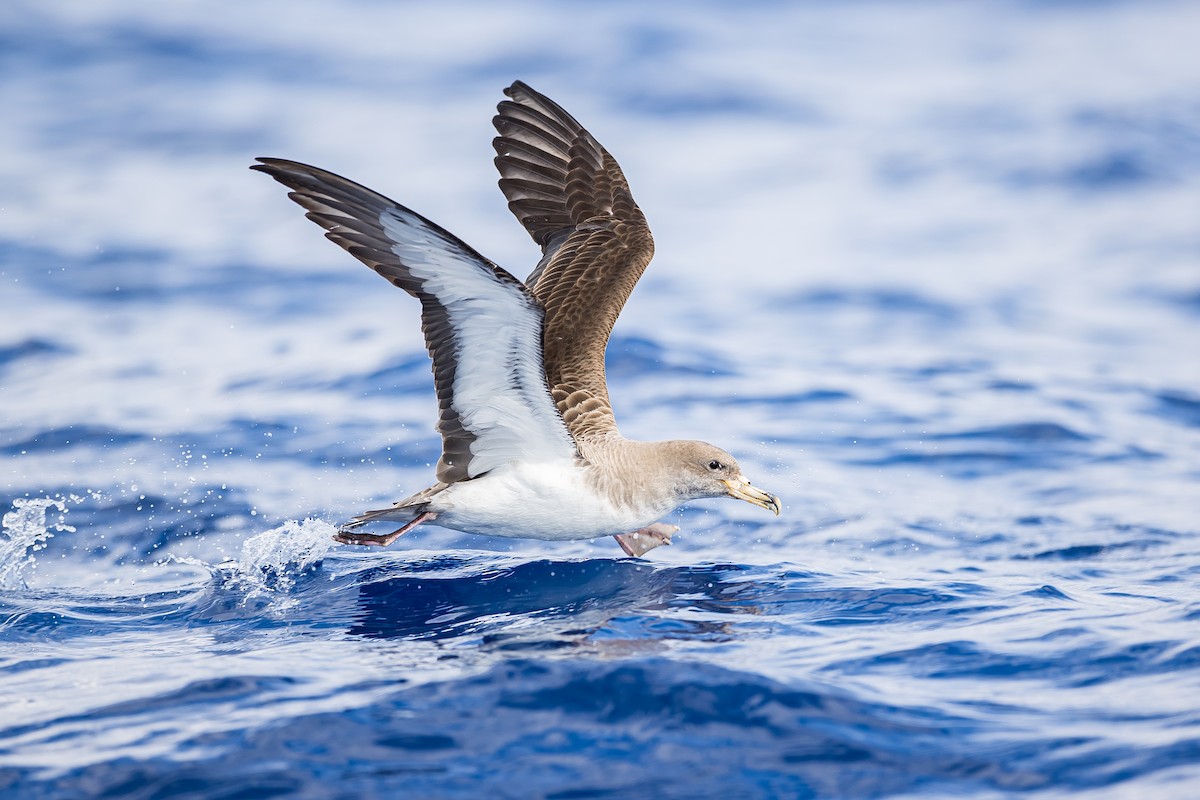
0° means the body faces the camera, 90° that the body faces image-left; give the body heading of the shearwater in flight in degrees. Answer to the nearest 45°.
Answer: approximately 270°

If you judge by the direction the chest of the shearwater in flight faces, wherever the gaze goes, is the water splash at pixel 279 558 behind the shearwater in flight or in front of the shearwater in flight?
behind
